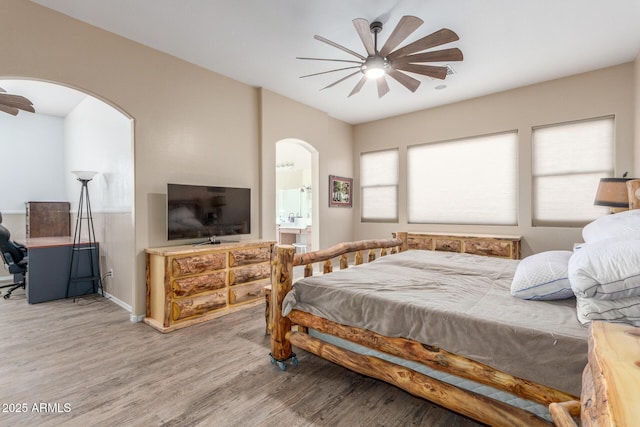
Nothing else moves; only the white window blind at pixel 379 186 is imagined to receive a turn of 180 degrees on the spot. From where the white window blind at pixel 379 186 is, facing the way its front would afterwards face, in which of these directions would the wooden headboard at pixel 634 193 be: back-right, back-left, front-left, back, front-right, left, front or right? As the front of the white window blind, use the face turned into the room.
right

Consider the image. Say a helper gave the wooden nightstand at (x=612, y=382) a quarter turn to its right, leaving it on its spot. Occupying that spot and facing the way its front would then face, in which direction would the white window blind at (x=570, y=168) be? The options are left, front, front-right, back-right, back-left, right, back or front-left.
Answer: front

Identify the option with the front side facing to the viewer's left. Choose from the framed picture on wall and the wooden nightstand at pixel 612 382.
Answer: the wooden nightstand

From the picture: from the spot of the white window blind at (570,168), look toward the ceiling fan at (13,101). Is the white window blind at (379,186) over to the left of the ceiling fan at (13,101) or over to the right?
right

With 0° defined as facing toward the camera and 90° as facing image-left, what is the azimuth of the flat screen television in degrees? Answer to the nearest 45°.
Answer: approximately 315°

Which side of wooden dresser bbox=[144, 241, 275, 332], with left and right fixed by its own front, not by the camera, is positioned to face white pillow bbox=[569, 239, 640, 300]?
front

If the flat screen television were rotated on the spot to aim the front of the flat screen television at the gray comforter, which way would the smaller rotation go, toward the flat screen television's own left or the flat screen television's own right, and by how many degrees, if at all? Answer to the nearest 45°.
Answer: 0° — it already faces it

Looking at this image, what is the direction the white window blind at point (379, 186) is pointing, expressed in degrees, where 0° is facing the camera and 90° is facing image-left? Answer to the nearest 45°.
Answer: approximately 45°

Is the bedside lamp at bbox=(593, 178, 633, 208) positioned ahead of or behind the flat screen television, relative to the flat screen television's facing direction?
ahead

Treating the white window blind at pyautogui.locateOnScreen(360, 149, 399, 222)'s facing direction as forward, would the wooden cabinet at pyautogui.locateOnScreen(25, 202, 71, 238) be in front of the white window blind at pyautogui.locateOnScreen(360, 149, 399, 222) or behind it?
in front

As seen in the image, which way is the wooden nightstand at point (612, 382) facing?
to the viewer's left

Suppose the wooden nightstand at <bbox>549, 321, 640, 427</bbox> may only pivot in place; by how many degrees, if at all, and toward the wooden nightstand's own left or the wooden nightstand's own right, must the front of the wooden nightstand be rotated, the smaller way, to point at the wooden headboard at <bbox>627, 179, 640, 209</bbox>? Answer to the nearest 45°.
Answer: approximately 90° to the wooden nightstand's own right

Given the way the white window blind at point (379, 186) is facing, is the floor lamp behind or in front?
in front

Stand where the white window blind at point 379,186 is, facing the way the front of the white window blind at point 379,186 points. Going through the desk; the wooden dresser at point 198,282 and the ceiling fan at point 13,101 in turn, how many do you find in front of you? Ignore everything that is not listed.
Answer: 3

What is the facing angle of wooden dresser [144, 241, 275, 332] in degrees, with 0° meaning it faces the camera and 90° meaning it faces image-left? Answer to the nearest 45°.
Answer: approximately 315°

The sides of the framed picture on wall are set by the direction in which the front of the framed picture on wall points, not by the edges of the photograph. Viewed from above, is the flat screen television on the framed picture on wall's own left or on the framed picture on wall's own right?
on the framed picture on wall's own right

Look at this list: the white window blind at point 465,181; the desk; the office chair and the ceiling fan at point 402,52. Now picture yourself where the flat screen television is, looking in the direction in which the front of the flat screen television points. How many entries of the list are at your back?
2
